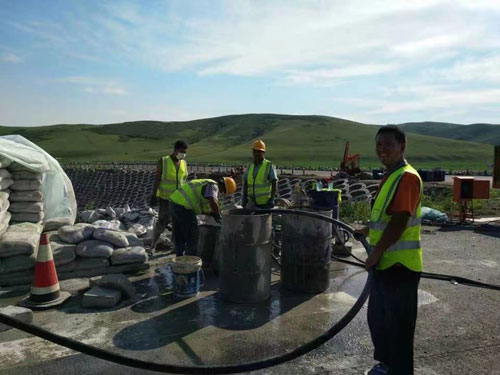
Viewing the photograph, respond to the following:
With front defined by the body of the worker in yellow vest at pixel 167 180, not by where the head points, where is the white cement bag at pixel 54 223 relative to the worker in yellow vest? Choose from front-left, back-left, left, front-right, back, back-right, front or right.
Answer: back-right

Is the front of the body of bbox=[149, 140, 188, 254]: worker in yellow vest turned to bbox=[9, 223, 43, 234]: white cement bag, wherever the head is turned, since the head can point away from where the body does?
no

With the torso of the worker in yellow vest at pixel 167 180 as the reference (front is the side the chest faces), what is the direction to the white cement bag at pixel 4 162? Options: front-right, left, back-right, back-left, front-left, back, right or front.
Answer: back-right

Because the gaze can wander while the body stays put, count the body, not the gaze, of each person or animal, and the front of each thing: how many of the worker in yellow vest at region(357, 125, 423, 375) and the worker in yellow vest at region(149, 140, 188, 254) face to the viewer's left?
1

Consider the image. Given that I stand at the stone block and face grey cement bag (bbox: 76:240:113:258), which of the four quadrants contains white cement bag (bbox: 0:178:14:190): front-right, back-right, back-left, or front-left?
front-left

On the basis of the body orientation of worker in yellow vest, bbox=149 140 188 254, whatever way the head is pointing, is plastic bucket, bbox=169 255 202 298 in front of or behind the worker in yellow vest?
in front

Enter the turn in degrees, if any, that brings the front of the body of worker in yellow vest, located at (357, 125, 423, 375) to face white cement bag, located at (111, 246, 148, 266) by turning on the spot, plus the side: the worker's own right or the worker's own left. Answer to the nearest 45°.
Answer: approximately 45° to the worker's own right

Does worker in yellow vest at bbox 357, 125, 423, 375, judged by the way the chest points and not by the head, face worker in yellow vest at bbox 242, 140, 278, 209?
no

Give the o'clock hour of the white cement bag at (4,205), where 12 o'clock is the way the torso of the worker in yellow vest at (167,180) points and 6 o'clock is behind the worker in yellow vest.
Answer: The white cement bag is roughly at 4 o'clock from the worker in yellow vest.

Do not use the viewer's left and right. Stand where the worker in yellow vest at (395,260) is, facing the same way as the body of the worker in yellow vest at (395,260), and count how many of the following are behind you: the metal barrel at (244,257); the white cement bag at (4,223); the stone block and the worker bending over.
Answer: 0

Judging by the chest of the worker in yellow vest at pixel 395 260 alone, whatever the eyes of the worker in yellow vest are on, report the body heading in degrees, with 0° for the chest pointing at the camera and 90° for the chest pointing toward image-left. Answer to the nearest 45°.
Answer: approximately 90°

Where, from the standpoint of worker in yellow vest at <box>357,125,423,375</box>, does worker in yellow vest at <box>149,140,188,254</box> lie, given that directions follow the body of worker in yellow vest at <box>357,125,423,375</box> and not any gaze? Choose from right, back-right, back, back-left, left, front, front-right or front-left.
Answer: front-right

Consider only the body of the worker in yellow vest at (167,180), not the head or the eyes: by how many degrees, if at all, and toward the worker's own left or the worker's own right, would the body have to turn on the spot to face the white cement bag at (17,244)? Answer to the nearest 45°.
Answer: approximately 90° to the worker's own right

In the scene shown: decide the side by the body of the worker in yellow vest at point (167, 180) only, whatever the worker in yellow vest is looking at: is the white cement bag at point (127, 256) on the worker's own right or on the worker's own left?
on the worker's own right
